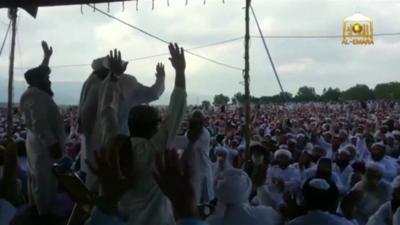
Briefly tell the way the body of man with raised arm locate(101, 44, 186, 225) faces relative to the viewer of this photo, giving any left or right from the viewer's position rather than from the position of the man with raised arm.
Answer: facing away from the viewer

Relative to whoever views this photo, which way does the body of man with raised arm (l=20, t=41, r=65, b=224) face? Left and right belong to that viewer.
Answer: facing away from the viewer and to the right of the viewer

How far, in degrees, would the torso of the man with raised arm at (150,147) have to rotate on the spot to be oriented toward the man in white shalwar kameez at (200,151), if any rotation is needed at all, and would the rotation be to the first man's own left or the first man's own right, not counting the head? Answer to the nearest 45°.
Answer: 0° — they already face them

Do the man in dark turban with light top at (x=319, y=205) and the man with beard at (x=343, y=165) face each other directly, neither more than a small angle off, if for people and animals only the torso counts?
yes

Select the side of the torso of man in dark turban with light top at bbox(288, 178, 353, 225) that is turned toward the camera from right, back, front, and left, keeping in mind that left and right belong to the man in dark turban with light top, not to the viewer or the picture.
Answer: back

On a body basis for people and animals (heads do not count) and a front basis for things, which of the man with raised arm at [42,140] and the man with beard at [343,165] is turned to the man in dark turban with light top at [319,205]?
the man with beard

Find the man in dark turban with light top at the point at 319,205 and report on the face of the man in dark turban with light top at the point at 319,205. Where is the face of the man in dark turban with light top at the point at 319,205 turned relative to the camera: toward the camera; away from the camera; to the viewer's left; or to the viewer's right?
away from the camera

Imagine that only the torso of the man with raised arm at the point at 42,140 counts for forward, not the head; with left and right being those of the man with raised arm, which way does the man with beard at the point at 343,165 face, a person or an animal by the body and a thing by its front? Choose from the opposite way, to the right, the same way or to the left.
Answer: the opposite way

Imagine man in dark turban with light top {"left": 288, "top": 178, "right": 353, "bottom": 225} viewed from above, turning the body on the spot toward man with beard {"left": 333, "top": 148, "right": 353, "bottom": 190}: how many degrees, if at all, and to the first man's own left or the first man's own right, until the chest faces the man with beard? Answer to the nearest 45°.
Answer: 0° — they already face them

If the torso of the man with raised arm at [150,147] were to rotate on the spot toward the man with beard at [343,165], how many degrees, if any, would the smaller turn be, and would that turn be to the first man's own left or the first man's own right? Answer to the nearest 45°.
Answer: approximately 45° to the first man's own right

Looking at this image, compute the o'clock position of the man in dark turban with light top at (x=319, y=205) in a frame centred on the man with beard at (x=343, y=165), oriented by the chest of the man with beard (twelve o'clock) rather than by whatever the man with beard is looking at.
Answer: The man in dark turban with light top is roughly at 12 o'clock from the man with beard.

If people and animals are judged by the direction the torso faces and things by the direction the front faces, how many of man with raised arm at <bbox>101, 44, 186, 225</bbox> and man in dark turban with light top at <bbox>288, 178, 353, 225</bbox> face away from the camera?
2
